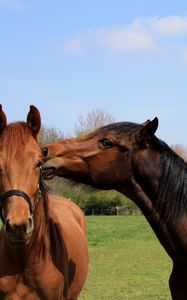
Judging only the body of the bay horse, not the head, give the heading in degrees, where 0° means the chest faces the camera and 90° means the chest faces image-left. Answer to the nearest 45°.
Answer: approximately 90°

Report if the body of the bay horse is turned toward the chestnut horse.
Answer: yes
